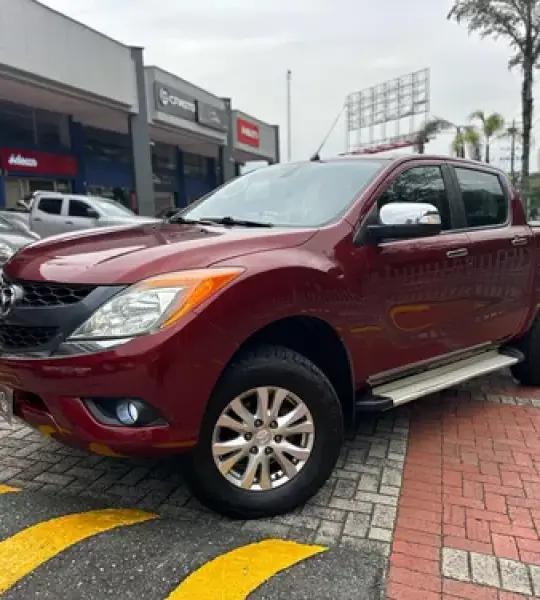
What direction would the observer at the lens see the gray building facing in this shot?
facing the viewer and to the right of the viewer

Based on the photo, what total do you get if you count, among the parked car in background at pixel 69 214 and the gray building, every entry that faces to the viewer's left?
0

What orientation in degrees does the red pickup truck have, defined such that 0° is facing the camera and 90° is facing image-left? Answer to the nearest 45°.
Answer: approximately 45°

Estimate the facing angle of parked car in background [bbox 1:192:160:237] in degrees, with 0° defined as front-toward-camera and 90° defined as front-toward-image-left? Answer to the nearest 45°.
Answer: approximately 315°

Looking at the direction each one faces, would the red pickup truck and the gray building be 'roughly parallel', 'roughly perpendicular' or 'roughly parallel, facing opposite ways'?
roughly perpendicular

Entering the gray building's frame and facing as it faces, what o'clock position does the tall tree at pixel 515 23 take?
The tall tree is roughly at 11 o'clock from the gray building.

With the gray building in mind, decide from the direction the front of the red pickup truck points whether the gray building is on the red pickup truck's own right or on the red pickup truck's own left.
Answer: on the red pickup truck's own right

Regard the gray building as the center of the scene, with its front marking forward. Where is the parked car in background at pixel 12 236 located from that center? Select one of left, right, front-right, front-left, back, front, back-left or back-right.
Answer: front-right
